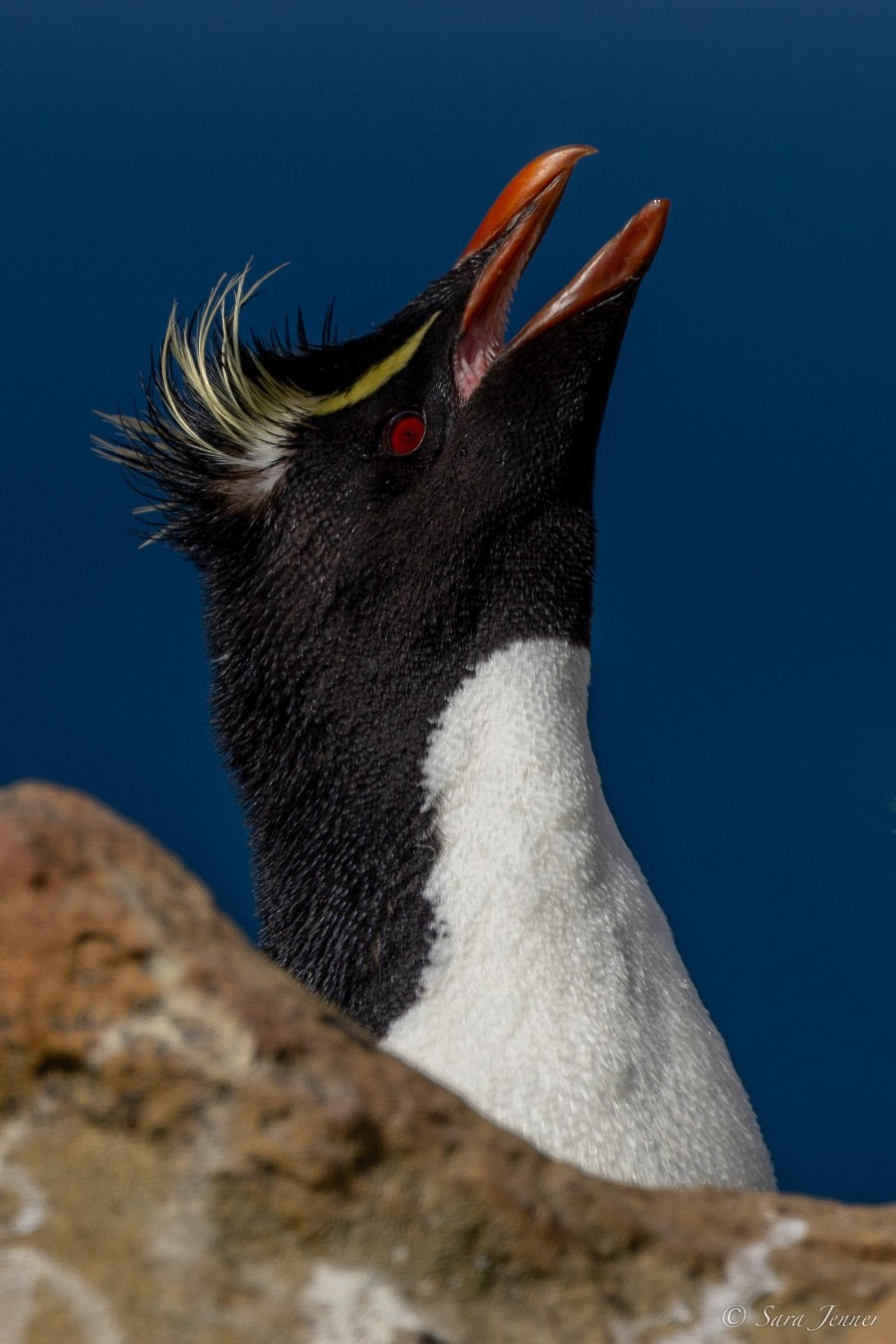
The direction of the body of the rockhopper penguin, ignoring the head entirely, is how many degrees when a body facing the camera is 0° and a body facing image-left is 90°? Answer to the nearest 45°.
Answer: approximately 270°
